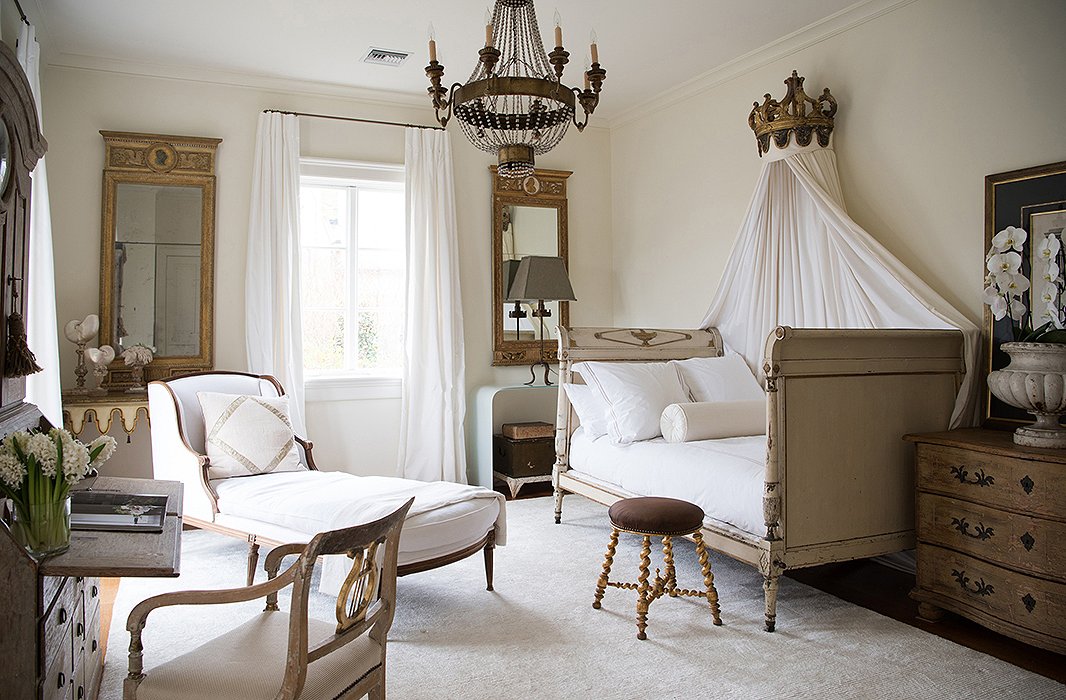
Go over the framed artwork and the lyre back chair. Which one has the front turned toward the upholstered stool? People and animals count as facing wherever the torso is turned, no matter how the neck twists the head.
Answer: the framed artwork

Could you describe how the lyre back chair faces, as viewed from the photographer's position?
facing away from the viewer and to the left of the viewer

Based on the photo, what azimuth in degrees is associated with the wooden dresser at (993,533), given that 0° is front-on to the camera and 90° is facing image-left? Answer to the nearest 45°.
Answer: approximately 45°

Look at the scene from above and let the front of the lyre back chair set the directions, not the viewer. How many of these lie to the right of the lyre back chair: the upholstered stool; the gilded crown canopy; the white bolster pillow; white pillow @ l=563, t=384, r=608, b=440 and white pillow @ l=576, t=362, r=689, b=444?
5

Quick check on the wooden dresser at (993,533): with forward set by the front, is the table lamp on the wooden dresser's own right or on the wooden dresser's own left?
on the wooden dresser's own right

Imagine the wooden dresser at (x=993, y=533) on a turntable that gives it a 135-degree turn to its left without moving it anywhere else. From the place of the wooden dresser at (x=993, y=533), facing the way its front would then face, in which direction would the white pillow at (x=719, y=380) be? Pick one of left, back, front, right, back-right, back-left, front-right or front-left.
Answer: back-left

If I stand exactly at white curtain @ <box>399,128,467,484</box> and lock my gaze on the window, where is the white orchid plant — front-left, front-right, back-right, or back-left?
back-left
